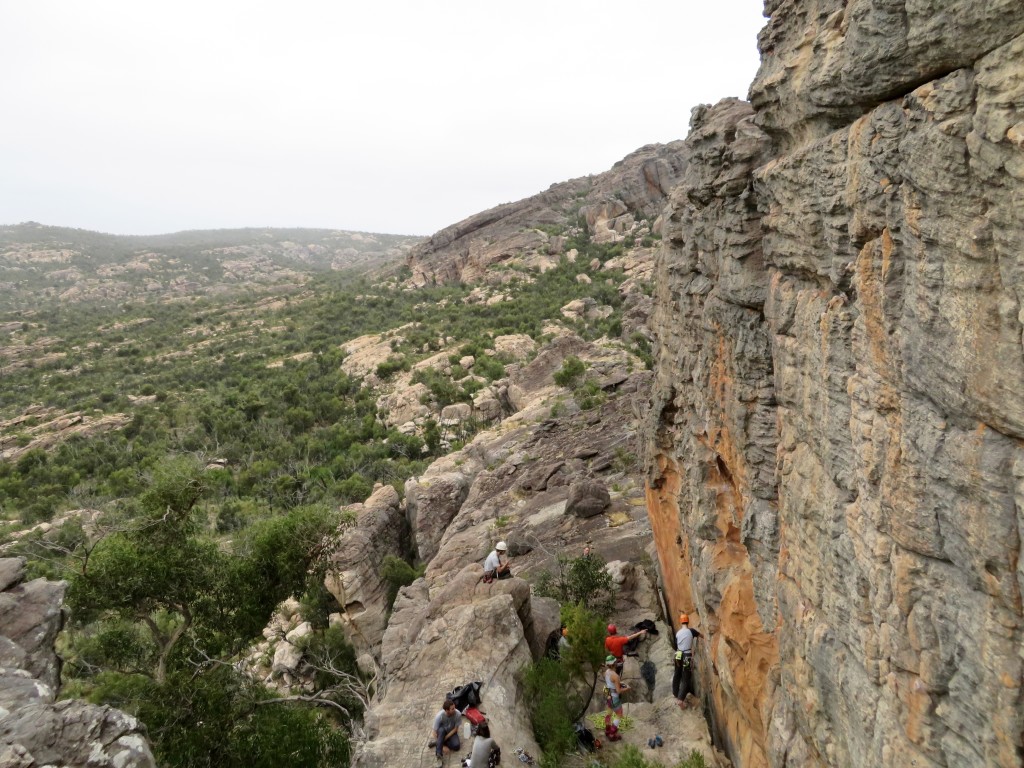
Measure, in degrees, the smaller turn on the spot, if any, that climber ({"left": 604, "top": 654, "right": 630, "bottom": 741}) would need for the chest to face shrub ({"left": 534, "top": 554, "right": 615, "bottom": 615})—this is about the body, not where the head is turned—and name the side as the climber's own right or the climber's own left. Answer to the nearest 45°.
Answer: approximately 90° to the climber's own left

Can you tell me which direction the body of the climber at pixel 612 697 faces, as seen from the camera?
to the viewer's right

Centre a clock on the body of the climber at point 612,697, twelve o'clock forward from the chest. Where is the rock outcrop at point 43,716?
The rock outcrop is roughly at 5 o'clock from the climber.

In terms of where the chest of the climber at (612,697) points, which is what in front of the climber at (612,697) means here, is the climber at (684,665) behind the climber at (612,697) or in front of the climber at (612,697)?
in front

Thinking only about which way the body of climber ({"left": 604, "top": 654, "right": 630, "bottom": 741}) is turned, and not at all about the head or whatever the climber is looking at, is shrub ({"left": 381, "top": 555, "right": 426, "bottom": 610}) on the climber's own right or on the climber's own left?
on the climber's own left
